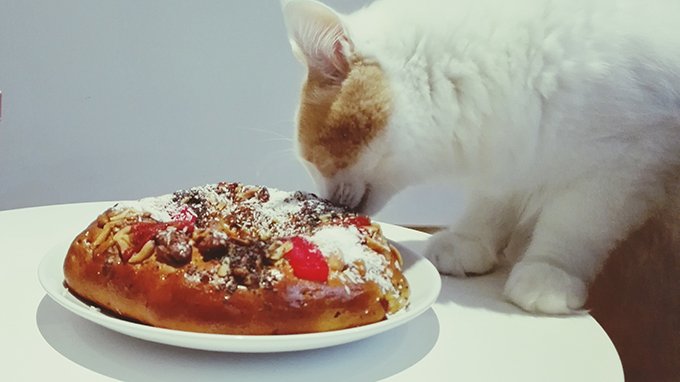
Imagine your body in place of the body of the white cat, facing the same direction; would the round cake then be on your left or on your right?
on your left

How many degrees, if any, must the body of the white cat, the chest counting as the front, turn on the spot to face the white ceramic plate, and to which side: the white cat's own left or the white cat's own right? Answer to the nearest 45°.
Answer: approximately 45° to the white cat's own left

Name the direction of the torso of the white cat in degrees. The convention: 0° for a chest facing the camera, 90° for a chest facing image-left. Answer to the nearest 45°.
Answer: approximately 90°
